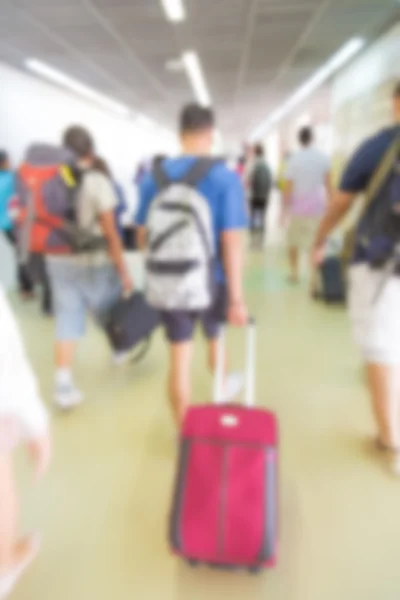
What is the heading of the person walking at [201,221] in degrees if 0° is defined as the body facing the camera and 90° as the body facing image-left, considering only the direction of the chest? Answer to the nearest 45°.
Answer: approximately 180°

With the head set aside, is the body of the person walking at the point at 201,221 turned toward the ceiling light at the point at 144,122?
yes

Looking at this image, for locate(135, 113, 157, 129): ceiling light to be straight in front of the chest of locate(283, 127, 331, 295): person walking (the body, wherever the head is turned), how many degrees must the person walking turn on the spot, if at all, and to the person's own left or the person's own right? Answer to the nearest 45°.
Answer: approximately 45° to the person's own left

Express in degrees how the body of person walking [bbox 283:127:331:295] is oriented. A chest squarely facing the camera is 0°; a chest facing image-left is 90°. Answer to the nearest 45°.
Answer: approximately 180°

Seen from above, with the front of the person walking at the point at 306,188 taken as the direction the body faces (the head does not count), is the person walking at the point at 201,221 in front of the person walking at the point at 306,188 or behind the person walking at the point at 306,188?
behind

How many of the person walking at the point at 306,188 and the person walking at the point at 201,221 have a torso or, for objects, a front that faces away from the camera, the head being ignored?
2

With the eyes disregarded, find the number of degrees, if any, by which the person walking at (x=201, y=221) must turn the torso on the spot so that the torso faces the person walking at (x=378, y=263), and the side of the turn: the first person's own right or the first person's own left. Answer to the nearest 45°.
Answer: approximately 90° to the first person's own right

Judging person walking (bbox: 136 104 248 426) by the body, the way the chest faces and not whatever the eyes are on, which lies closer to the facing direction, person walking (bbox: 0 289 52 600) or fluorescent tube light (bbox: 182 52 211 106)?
the fluorescent tube light

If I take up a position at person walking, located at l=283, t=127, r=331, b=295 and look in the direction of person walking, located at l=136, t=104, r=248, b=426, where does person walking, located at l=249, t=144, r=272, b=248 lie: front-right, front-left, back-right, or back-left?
back-right

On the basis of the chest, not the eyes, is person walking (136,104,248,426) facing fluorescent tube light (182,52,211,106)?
yes
